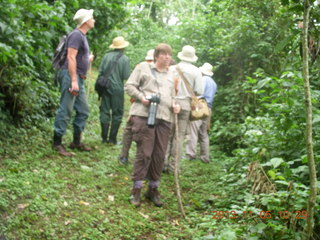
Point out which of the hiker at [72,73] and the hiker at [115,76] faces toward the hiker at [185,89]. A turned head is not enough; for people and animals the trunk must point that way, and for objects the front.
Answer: the hiker at [72,73]

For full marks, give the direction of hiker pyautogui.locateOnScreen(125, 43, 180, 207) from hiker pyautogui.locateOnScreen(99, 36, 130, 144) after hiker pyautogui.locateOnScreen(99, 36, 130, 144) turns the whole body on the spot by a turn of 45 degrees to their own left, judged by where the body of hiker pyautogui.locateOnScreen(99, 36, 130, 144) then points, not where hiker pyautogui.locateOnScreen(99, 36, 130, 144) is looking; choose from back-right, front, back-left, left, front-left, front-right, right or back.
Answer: back-left

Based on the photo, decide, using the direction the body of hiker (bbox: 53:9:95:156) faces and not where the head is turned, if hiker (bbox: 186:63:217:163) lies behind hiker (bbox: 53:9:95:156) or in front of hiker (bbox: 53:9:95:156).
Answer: in front

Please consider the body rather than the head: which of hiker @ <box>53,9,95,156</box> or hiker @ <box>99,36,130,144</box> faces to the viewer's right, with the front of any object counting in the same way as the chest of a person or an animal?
hiker @ <box>53,9,95,156</box>

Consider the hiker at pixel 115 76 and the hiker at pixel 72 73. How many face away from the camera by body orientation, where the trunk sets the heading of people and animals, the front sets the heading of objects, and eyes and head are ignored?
1

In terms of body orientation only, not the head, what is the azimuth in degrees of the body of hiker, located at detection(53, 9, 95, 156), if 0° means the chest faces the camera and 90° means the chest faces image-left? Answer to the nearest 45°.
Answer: approximately 270°

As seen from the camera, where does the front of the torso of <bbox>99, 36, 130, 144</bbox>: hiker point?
away from the camera

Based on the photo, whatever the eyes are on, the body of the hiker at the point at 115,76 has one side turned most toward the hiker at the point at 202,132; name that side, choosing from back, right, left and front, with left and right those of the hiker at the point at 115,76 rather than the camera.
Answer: right

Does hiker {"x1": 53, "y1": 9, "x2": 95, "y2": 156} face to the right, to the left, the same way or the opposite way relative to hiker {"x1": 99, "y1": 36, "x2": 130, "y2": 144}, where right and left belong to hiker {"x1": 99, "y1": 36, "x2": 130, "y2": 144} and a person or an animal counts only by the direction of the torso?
to the right
